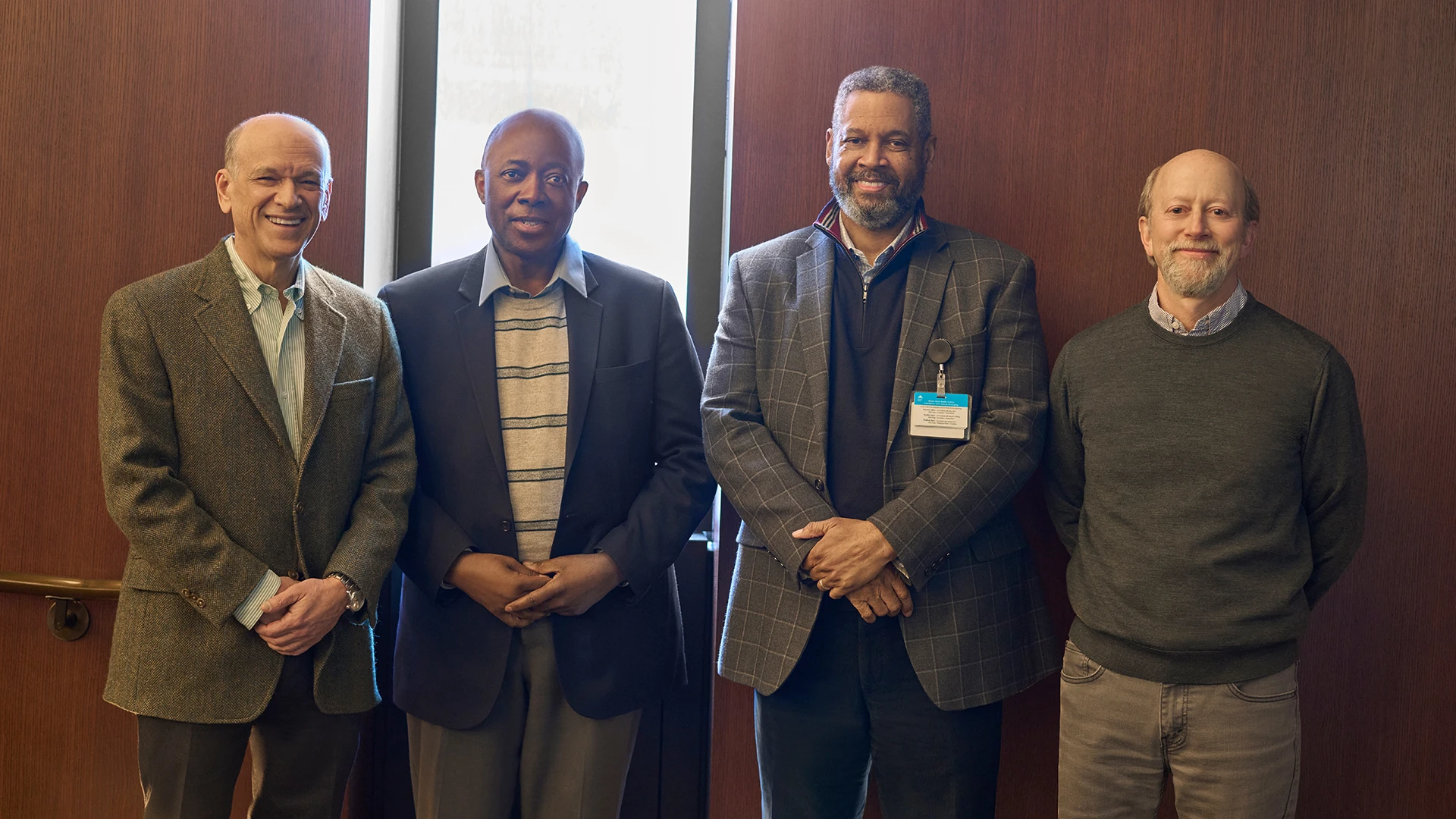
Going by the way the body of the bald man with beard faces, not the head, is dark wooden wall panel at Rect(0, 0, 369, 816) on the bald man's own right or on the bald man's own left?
on the bald man's own right

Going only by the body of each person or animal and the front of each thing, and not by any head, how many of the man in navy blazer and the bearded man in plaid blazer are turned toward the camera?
2

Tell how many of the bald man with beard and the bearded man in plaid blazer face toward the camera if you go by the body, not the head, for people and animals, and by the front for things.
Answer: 2

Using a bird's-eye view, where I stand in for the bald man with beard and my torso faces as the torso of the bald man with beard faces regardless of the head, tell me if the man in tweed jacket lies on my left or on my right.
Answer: on my right

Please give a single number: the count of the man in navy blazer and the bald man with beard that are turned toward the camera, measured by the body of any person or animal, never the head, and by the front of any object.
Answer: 2

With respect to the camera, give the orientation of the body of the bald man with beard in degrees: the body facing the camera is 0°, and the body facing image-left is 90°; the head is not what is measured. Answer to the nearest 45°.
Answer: approximately 0°

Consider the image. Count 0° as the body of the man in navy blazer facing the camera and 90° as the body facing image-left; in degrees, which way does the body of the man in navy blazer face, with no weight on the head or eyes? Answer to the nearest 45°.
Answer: approximately 0°

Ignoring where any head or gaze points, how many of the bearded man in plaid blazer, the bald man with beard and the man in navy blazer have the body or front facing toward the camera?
3
